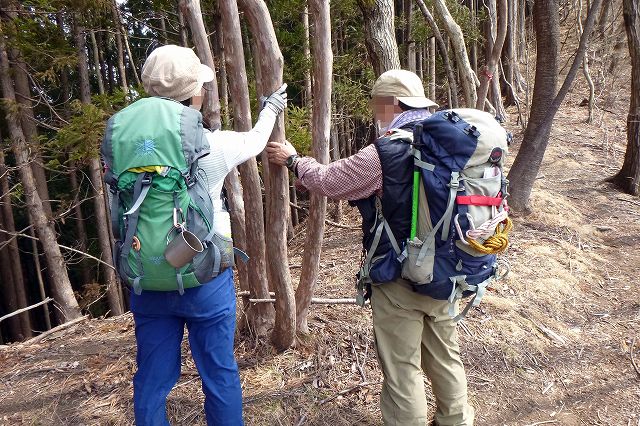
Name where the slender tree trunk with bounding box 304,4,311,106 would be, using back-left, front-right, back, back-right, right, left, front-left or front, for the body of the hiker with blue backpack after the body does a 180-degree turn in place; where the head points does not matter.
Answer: back-left

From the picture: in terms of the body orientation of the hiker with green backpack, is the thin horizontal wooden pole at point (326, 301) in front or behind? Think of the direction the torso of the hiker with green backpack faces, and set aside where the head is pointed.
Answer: in front

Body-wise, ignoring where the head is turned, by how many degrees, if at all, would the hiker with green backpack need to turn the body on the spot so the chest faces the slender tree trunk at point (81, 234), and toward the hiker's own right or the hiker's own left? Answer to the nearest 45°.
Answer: approximately 45° to the hiker's own left

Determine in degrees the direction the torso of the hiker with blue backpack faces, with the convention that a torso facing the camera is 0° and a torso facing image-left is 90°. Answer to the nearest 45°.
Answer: approximately 135°

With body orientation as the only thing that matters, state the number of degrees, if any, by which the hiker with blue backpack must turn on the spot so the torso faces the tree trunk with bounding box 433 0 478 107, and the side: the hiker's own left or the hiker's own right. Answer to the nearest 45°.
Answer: approximately 45° to the hiker's own right

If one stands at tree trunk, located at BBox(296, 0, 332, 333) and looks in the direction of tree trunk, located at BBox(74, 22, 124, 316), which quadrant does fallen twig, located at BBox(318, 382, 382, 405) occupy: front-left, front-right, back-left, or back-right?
back-left

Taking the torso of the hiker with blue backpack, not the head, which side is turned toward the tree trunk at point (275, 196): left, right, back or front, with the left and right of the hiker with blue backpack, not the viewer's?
front

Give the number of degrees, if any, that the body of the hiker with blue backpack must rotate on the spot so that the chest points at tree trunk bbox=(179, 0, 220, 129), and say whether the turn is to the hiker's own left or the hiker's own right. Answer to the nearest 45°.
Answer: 0° — they already face it

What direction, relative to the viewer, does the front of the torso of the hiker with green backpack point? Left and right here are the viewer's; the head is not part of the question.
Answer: facing away from the viewer and to the right of the viewer

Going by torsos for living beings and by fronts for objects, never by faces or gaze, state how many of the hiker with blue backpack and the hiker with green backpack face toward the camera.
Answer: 0
